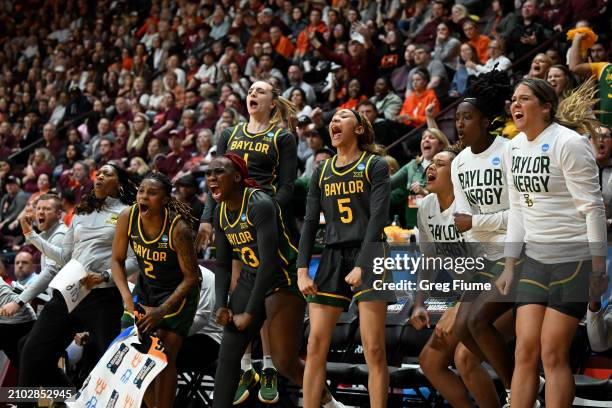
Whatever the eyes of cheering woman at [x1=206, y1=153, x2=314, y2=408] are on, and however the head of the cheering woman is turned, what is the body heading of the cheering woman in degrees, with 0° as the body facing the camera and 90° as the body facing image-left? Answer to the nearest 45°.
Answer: approximately 45°

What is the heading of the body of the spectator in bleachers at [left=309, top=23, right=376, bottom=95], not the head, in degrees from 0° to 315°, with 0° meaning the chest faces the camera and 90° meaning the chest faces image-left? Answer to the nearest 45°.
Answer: approximately 45°

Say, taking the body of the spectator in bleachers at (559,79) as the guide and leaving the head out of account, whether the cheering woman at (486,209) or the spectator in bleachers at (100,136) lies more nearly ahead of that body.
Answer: the cheering woman

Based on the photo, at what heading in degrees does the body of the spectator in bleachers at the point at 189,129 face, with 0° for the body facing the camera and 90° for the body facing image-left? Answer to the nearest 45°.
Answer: approximately 45°

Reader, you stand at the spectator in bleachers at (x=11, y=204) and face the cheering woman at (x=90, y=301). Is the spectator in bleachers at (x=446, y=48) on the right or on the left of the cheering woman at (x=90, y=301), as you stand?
left

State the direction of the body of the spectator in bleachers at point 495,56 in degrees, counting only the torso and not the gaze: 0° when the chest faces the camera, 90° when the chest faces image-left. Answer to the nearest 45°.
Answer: approximately 45°

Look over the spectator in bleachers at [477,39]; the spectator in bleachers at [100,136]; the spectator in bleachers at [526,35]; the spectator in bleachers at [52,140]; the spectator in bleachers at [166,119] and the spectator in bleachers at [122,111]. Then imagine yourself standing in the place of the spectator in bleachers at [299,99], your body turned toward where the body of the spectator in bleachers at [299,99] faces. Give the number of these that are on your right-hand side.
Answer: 4
